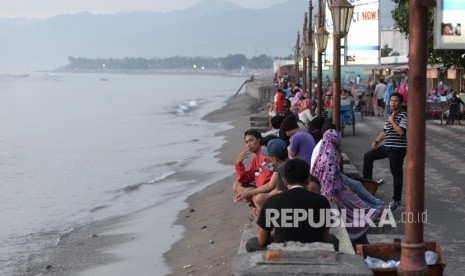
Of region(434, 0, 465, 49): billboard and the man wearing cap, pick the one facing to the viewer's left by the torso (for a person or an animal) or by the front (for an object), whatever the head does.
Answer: the man wearing cap

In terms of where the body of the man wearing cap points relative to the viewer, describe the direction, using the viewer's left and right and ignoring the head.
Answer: facing to the left of the viewer

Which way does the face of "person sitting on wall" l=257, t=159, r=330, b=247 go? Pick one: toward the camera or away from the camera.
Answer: away from the camera

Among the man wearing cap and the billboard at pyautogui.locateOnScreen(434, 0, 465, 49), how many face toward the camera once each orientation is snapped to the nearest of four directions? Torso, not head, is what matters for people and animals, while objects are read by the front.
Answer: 1

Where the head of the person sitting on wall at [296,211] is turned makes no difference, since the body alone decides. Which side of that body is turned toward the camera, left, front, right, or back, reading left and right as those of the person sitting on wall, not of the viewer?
back

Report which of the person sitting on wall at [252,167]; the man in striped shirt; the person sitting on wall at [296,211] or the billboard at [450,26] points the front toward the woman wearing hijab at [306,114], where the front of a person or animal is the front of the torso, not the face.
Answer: the person sitting on wall at [296,211]

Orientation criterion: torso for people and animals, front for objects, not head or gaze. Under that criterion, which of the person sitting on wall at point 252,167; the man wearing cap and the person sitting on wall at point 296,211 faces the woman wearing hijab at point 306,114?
the person sitting on wall at point 296,211
